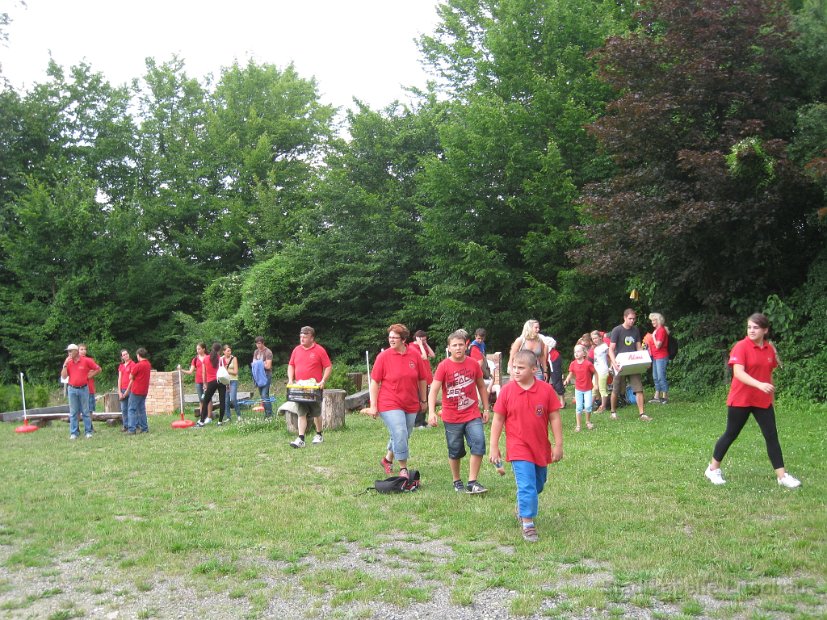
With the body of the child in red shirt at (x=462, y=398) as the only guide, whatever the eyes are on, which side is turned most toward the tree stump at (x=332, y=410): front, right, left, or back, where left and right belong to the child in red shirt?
back

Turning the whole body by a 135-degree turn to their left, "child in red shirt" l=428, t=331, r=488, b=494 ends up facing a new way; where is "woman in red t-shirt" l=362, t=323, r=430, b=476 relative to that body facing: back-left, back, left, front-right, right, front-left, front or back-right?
left

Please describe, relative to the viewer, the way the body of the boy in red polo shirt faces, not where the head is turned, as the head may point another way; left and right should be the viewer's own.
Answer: facing the viewer

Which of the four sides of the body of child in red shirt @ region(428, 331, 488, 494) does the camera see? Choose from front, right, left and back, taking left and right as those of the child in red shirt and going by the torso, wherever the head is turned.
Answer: front

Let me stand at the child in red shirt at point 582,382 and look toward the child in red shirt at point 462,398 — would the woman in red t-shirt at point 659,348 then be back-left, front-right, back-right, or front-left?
back-left

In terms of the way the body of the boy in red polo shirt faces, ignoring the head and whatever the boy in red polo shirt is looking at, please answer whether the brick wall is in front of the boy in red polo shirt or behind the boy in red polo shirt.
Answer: behind

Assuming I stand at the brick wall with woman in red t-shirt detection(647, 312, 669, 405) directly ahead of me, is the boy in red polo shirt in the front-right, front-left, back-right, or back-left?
front-right

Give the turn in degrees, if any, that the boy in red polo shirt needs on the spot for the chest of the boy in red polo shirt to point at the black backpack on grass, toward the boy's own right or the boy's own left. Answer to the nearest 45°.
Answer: approximately 135° to the boy's own right
